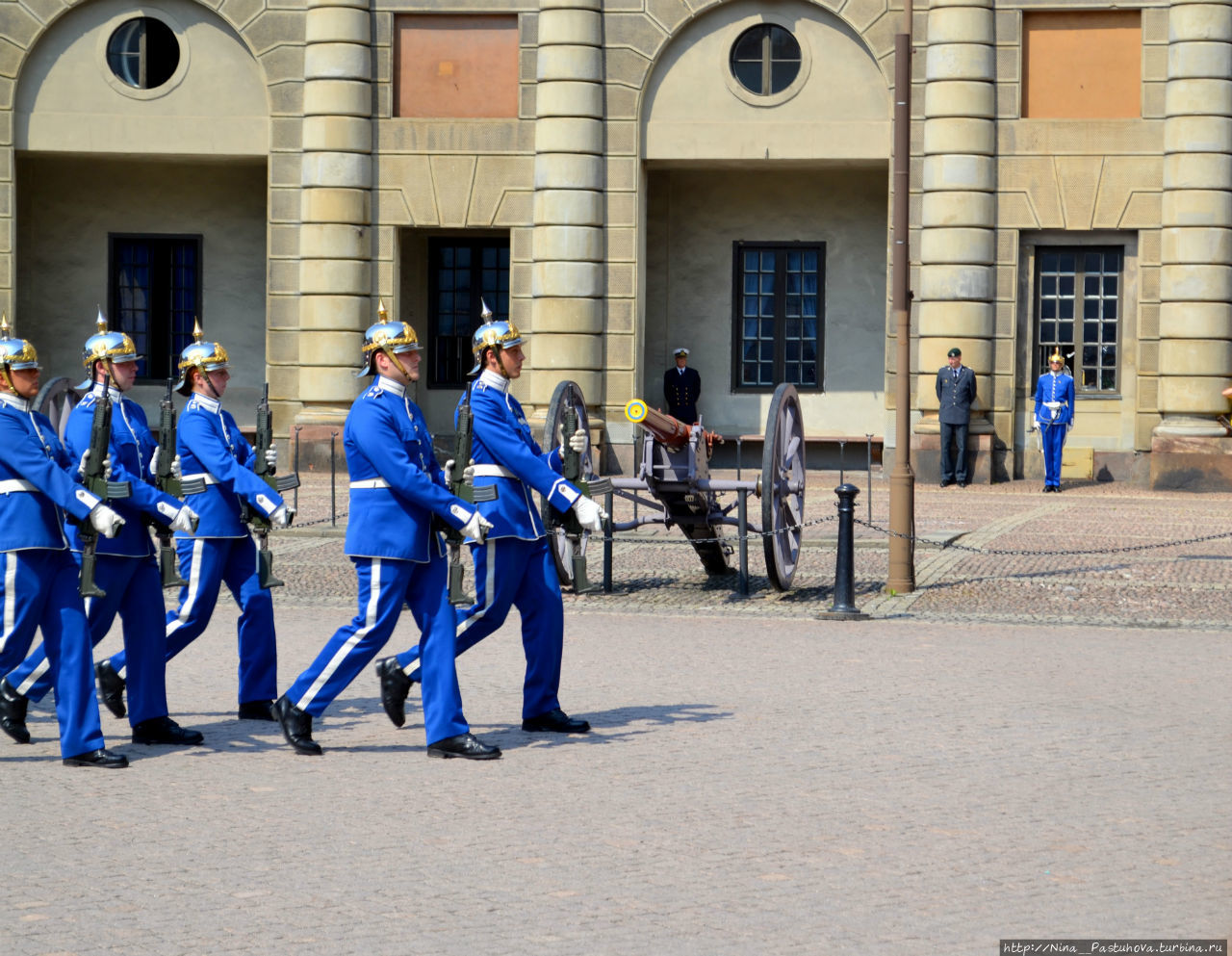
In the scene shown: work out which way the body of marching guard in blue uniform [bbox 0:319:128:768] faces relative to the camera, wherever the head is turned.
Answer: to the viewer's right

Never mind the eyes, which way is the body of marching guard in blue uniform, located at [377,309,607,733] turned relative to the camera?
to the viewer's right

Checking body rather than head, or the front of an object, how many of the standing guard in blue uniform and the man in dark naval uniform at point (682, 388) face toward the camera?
2

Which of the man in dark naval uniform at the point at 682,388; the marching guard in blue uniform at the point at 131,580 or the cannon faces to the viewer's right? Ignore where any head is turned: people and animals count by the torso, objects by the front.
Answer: the marching guard in blue uniform

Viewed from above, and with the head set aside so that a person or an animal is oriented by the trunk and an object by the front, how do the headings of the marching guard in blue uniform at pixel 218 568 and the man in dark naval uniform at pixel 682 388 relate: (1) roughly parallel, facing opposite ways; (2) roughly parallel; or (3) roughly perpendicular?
roughly perpendicular

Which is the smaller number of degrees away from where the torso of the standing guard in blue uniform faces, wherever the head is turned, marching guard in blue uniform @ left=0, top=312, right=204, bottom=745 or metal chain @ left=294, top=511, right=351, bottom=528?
the marching guard in blue uniform

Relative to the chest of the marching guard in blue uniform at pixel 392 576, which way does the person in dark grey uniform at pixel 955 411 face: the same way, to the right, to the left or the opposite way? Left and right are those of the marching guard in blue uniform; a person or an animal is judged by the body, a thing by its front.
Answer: to the right

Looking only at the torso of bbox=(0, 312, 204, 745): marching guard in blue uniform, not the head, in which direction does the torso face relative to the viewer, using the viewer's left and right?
facing to the right of the viewer

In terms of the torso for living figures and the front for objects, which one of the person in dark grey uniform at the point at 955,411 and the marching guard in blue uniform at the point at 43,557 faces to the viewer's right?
the marching guard in blue uniform
